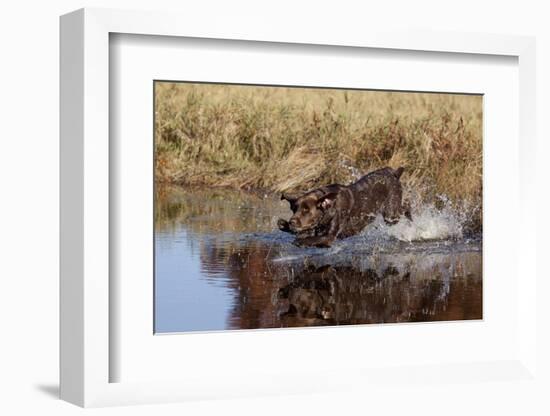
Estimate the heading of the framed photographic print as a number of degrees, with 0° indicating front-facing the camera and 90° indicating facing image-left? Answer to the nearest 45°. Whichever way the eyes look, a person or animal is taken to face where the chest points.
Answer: approximately 315°
